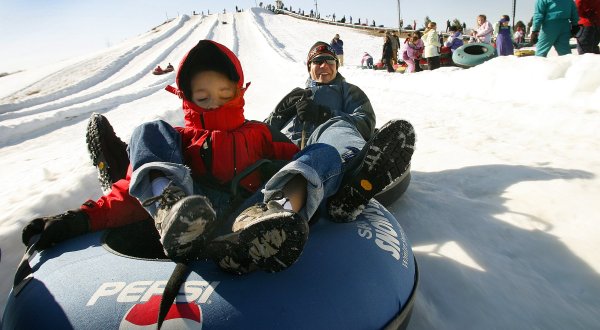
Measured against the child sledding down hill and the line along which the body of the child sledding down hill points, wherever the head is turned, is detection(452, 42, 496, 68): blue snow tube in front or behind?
behind

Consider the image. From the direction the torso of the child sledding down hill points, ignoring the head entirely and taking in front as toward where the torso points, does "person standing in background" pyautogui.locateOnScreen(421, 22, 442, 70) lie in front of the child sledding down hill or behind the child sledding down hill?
behind

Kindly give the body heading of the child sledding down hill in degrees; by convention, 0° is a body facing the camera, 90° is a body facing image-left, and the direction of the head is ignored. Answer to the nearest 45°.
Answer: approximately 0°

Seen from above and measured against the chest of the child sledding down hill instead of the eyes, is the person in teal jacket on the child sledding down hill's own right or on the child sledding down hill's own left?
on the child sledding down hill's own left

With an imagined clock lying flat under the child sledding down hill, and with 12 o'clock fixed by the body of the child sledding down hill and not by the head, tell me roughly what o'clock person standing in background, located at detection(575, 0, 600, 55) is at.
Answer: The person standing in background is roughly at 8 o'clock from the child sledding down hill.

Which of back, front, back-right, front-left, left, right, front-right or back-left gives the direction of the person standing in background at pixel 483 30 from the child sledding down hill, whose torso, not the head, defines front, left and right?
back-left

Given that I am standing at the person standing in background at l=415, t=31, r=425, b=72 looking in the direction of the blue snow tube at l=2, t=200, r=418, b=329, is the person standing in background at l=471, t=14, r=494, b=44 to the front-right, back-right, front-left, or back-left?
back-left
